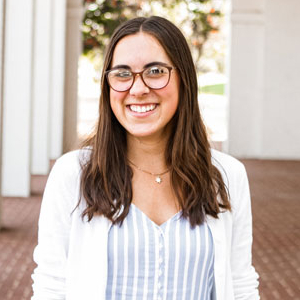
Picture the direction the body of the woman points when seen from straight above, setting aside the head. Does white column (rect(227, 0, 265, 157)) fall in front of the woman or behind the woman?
behind

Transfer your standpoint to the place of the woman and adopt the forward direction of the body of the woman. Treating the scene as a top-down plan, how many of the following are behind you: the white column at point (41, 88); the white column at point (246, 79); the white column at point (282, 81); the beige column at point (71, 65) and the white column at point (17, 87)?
5

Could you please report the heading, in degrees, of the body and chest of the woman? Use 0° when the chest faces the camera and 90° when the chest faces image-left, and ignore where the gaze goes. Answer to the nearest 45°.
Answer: approximately 0°

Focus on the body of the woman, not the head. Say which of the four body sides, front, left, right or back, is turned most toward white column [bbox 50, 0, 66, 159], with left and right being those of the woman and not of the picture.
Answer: back

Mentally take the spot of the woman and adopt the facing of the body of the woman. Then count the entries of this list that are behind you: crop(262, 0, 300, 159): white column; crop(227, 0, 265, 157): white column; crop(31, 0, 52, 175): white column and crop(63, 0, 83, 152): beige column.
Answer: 4

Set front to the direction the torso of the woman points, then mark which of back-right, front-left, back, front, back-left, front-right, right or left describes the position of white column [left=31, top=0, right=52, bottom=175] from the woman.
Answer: back

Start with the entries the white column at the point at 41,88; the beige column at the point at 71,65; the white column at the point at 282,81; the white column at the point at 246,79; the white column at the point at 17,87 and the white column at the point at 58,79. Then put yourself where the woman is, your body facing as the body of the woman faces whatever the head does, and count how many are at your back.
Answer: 6

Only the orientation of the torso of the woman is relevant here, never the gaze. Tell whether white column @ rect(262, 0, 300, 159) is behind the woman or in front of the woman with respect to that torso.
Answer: behind
